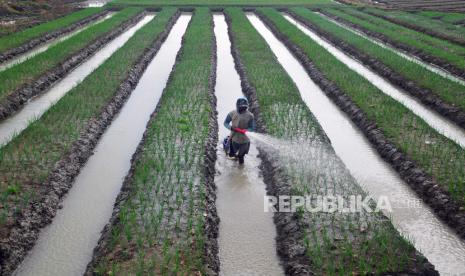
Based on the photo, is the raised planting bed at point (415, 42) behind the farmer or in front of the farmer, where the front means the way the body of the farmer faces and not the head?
behind

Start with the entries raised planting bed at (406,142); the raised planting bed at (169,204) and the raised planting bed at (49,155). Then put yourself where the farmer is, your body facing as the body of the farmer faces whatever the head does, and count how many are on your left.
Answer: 1

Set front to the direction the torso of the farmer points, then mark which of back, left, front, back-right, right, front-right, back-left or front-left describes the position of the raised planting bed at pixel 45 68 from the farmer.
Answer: back-right

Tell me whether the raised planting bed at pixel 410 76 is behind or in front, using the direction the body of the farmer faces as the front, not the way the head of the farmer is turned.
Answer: behind

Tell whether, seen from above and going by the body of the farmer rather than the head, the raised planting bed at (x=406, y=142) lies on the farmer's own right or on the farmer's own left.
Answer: on the farmer's own left

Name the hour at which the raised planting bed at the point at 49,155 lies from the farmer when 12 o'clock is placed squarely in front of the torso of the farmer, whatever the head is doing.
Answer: The raised planting bed is roughly at 3 o'clock from the farmer.

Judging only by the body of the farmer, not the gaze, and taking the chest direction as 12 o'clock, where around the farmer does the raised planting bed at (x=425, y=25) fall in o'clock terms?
The raised planting bed is roughly at 7 o'clock from the farmer.

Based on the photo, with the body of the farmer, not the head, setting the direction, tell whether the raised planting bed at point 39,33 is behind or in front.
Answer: behind

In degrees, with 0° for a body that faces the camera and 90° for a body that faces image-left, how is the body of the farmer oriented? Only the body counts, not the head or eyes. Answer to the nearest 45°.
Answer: approximately 0°
